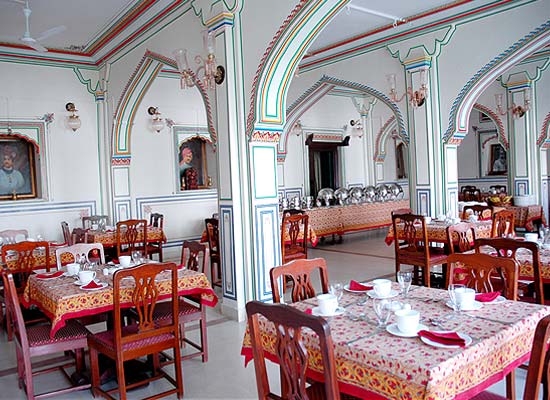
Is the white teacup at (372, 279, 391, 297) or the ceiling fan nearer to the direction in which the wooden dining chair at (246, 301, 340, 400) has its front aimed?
the white teacup

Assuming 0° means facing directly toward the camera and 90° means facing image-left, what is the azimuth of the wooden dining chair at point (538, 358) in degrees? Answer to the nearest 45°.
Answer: approximately 135°

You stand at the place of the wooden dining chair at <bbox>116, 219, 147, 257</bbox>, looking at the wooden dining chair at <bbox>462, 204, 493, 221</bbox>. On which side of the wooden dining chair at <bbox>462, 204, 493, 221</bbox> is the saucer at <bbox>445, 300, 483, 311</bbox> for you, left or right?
right

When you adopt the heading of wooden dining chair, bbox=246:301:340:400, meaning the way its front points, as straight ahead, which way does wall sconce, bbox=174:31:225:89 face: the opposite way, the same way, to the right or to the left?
the opposite way
